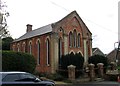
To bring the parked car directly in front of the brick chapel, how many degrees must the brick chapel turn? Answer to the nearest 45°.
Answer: approximately 45° to its right

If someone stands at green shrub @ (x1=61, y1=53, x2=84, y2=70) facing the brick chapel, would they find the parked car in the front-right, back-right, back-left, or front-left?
back-left

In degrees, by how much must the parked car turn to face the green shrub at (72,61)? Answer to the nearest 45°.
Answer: approximately 90° to its left

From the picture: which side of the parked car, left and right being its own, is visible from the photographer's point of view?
right

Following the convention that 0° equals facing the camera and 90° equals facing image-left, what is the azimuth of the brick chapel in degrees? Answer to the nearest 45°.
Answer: approximately 315°

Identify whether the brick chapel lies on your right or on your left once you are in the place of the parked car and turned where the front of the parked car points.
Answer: on your left
